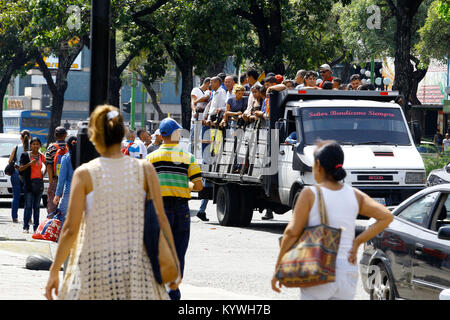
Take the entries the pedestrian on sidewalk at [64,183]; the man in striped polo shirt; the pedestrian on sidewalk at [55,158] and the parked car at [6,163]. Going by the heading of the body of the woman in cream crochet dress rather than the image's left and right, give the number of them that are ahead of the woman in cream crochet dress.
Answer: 4

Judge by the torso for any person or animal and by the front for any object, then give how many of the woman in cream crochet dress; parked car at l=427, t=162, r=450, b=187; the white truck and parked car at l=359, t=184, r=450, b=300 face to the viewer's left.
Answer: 1

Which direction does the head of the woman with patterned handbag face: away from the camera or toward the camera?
away from the camera

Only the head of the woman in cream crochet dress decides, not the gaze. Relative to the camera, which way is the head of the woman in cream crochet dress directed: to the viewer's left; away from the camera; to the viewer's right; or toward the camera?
away from the camera

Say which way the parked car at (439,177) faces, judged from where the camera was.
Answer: facing to the left of the viewer

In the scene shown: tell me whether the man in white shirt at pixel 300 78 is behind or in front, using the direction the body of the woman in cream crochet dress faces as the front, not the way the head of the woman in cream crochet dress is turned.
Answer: in front

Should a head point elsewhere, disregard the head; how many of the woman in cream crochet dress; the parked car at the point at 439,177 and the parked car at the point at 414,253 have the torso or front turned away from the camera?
1

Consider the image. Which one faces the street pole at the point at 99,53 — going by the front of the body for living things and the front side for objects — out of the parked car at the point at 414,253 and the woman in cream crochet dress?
the woman in cream crochet dress

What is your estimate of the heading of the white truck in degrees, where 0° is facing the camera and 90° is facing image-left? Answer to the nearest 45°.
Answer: approximately 315°

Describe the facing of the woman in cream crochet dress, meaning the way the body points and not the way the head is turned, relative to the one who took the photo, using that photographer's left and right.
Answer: facing away from the viewer

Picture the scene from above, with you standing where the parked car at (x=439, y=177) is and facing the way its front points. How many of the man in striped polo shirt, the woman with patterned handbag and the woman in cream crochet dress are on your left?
3
